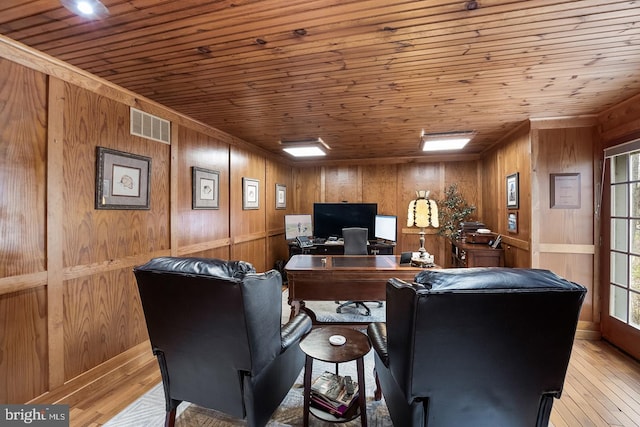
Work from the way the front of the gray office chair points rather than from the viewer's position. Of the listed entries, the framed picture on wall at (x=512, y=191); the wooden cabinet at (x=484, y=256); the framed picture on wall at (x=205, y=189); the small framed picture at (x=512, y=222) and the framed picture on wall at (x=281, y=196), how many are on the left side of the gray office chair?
3

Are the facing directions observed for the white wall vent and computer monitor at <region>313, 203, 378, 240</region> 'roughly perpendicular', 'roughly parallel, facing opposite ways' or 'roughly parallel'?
roughly perpendicular

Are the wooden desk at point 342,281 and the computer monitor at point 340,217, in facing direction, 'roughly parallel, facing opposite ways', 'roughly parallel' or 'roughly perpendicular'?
roughly parallel, facing opposite ways

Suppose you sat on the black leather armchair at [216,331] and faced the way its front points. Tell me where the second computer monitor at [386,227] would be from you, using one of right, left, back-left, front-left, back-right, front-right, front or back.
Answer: front

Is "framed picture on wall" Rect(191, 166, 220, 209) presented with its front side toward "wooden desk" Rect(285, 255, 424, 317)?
yes

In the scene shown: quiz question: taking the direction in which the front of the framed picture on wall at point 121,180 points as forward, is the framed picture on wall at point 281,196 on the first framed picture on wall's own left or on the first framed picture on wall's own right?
on the first framed picture on wall's own left

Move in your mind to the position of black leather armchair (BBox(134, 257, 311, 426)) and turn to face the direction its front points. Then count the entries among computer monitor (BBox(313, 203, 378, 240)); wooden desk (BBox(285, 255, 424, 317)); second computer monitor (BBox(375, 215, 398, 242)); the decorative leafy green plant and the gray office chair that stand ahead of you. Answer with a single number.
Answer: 5

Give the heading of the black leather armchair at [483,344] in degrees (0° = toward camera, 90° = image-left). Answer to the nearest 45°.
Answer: approximately 135°

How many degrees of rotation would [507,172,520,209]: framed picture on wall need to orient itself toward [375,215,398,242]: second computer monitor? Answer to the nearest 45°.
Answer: approximately 45° to its right

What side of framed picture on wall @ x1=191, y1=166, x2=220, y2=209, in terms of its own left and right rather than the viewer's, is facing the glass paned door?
front

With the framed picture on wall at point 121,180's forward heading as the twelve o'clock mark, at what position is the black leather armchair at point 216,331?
The black leather armchair is roughly at 1 o'clock from the framed picture on wall.

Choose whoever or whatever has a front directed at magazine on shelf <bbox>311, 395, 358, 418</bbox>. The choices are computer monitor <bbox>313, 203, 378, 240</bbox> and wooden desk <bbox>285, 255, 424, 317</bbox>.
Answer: the computer monitor

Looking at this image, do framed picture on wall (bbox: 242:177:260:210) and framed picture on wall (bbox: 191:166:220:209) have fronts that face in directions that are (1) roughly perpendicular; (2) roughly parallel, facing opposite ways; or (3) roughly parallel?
roughly parallel

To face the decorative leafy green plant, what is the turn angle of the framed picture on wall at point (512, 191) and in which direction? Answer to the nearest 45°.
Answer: approximately 90° to its right

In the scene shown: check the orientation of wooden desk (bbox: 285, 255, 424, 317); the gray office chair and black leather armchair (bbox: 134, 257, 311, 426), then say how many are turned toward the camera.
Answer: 1

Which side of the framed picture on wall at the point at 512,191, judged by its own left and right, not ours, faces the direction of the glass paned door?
left

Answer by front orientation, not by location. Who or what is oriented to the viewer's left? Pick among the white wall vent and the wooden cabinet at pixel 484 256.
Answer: the wooden cabinet

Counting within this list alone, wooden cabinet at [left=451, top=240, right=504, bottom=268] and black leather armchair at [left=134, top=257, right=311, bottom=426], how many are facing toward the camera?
0
